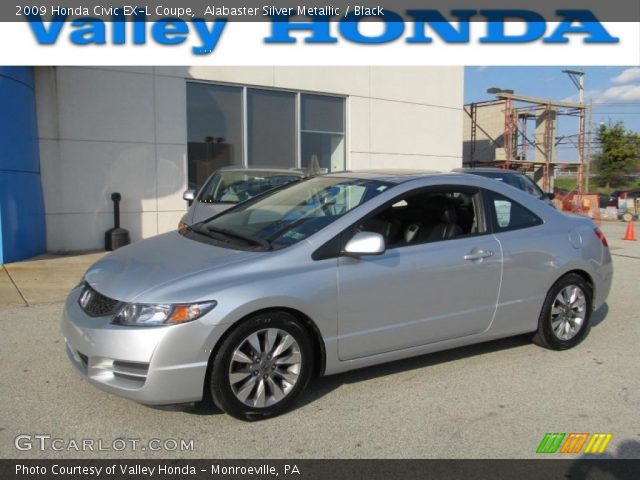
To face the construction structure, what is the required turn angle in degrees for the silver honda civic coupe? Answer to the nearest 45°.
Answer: approximately 135° to its right

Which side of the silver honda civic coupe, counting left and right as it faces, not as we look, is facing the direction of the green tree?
back

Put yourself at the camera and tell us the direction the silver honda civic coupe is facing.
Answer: facing the viewer and to the left of the viewer

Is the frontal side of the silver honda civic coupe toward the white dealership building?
no

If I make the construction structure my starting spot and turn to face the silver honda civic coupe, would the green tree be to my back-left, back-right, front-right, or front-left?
back-left

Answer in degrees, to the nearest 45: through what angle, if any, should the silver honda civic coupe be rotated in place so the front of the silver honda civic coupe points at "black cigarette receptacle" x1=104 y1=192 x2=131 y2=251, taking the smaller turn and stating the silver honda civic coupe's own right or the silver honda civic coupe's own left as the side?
approximately 90° to the silver honda civic coupe's own right
